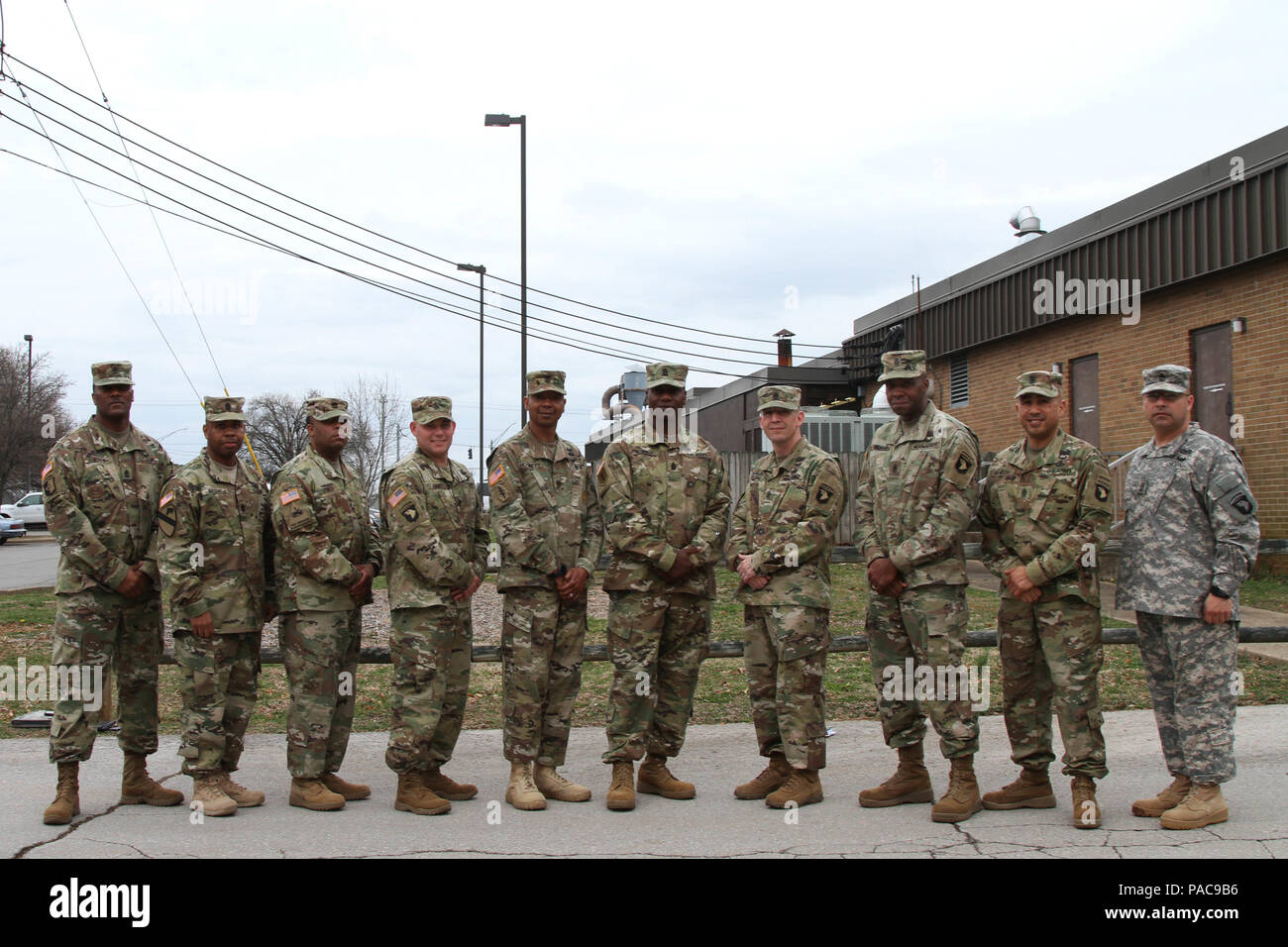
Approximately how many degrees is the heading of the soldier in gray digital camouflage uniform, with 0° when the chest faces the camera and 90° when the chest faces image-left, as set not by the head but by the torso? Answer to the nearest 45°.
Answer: approximately 45°

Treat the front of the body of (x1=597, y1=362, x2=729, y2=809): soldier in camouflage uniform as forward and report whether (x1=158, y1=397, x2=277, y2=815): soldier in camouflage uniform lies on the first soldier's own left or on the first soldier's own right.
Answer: on the first soldier's own right

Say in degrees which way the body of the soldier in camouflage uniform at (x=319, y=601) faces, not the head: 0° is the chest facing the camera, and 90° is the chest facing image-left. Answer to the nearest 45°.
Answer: approximately 315°

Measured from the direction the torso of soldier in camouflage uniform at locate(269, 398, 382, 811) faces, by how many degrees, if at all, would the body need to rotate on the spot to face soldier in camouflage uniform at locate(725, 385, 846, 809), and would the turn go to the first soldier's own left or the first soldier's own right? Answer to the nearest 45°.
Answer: approximately 45° to the first soldier's own left

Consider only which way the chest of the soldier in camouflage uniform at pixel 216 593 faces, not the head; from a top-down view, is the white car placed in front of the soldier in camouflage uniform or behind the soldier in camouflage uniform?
behind

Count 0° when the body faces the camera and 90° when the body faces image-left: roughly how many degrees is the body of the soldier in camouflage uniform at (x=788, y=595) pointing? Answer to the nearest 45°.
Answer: approximately 45°

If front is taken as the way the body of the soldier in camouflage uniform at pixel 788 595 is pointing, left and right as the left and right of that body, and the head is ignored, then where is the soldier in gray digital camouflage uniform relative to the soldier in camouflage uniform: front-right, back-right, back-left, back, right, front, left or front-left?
back-left

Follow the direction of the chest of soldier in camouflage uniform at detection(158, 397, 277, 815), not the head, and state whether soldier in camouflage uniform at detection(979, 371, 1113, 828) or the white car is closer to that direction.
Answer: the soldier in camouflage uniform
